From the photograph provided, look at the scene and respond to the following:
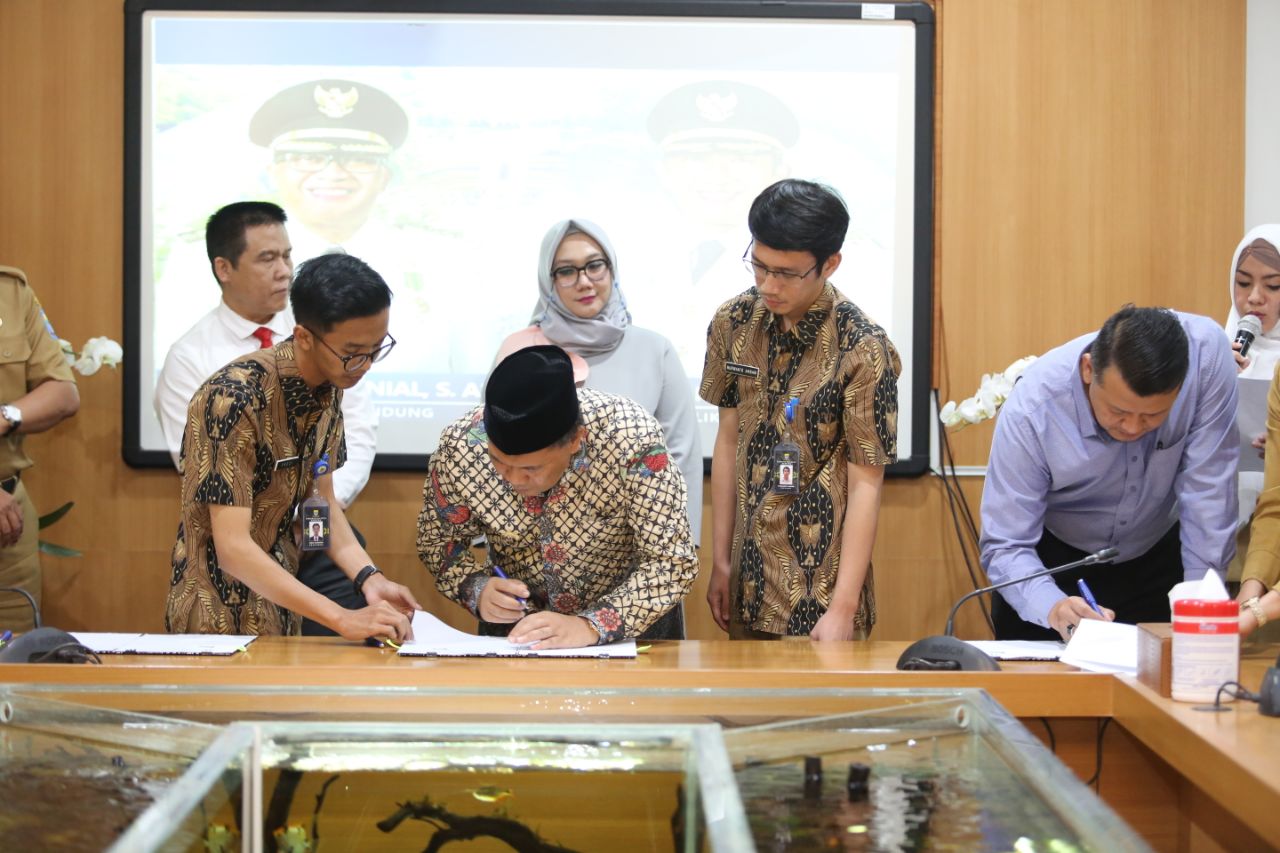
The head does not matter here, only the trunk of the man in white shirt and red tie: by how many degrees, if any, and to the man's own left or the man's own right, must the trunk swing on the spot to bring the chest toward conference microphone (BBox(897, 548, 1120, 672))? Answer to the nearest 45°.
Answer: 0° — they already face it

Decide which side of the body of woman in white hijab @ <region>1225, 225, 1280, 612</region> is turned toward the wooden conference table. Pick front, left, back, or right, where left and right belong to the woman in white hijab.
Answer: front

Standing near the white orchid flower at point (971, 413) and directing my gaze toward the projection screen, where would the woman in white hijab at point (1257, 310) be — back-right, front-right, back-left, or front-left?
back-left

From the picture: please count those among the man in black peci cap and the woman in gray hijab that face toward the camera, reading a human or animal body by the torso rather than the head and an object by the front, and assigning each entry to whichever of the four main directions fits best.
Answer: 2

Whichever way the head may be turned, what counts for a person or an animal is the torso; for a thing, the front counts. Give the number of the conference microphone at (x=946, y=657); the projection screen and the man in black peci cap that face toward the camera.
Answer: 2

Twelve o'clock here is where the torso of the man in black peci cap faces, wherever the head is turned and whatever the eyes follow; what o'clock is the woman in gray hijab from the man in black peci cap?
The woman in gray hijab is roughly at 6 o'clock from the man in black peci cap.

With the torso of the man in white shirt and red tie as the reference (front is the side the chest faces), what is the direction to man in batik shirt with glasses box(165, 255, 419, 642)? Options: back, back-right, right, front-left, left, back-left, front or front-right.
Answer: front-right

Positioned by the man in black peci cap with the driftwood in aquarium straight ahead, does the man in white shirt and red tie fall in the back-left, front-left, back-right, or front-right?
back-right

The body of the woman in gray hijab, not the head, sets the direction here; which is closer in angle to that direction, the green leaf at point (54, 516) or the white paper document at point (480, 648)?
the white paper document

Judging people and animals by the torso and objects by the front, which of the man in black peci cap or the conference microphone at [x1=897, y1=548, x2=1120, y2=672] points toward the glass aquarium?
the man in black peci cap
